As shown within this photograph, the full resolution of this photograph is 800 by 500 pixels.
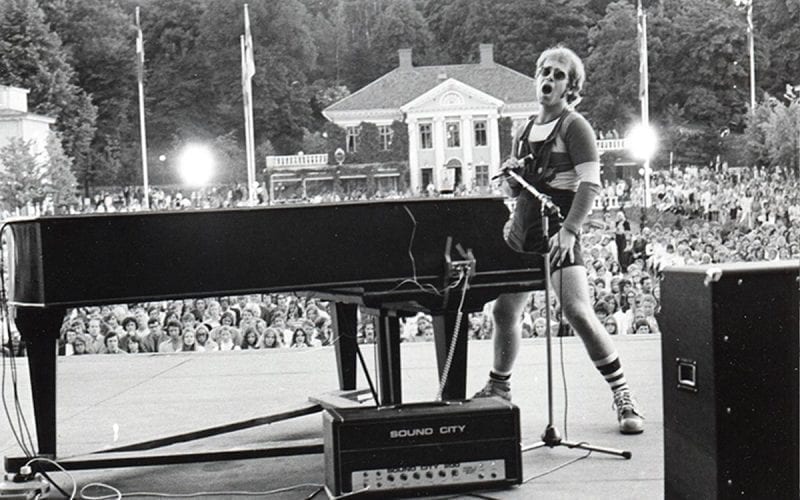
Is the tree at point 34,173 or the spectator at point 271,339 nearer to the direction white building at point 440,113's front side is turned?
the spectator

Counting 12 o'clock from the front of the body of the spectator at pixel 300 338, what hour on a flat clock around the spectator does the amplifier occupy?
The amplifier is roughly at 12 o'clock from the spectator.

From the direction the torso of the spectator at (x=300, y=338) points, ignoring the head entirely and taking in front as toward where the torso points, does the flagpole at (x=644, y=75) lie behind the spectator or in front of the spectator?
behind

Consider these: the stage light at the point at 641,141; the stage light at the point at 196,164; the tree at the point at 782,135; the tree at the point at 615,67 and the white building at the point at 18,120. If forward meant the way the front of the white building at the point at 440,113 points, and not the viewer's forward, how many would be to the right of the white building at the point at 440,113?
2

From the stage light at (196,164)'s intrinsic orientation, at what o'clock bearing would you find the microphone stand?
The microphone stand is roughly at 12 o'clock from the stage light.

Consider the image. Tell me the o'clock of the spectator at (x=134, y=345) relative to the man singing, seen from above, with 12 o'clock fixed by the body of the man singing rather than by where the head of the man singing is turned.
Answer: The spectator is roughly at 3 o'clock from the man singing.

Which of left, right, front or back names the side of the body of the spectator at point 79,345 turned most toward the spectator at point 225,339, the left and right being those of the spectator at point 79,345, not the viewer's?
left

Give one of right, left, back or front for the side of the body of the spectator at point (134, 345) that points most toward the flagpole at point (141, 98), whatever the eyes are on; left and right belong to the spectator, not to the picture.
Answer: back
